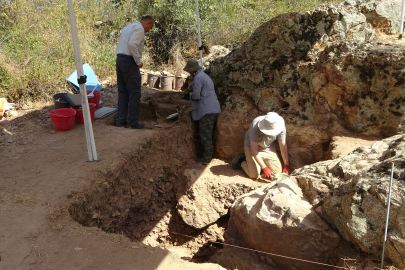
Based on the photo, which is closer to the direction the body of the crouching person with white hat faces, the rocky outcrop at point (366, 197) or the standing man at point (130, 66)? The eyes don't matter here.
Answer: the rocky outcrop
